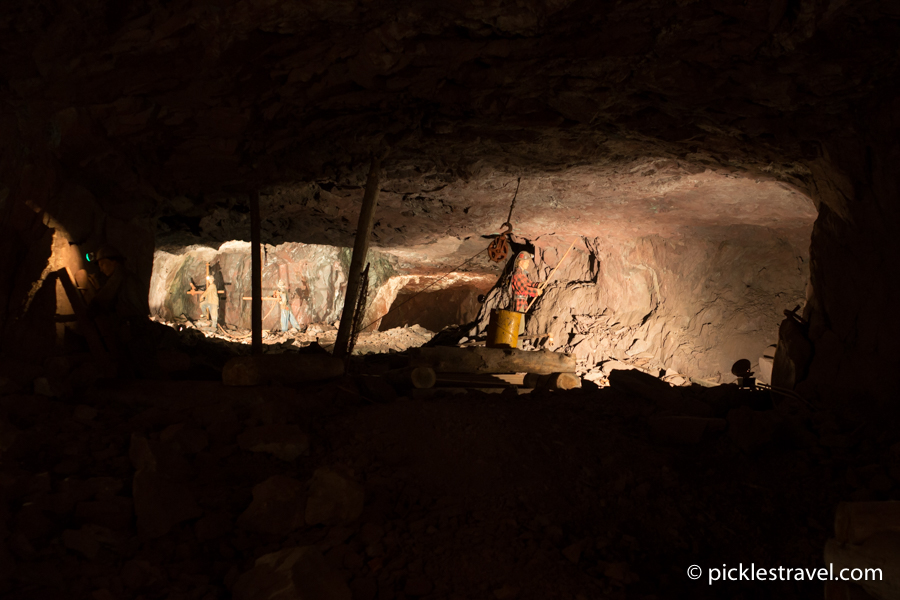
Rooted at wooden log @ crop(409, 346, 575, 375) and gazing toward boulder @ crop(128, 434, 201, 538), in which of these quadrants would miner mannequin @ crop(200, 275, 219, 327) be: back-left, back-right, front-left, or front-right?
back-right

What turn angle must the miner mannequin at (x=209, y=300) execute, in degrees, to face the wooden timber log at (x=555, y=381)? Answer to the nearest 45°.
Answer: approximately 90° to its left

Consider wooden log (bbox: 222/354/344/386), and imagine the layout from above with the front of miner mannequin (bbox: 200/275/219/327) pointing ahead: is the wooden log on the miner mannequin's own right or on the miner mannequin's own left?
on the miner mannequin's own left

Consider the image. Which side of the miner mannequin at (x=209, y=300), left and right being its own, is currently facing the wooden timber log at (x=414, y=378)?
left

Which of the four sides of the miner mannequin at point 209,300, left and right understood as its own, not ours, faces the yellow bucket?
left
